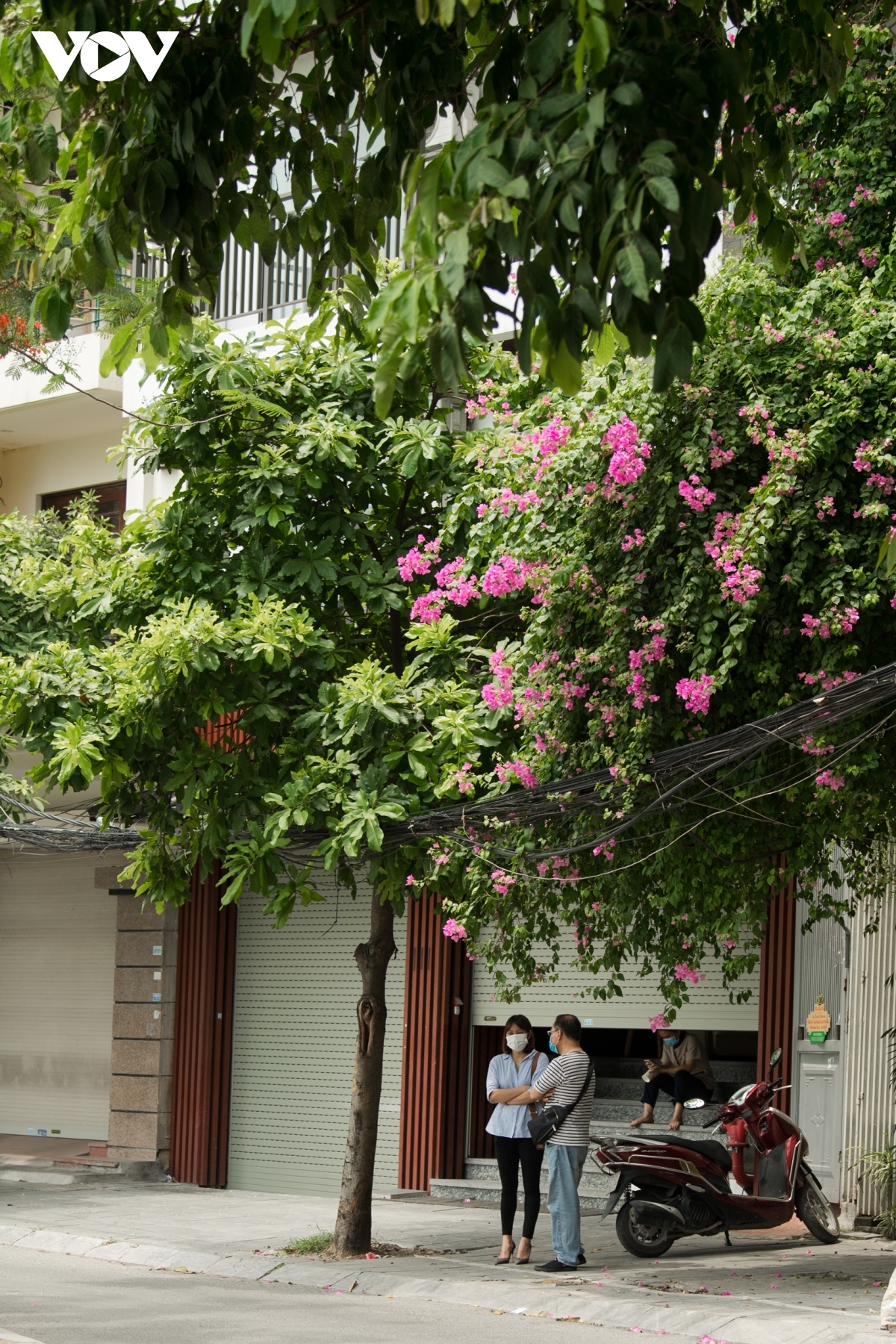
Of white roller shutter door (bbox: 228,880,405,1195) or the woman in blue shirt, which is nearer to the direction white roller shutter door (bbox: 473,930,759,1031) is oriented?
the woman in blue shirt

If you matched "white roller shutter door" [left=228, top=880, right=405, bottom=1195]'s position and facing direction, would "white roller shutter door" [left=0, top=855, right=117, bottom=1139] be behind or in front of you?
behind

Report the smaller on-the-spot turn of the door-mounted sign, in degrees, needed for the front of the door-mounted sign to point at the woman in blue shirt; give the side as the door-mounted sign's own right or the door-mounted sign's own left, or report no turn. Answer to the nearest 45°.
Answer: approximately 45° to the door-mounted sign's own right

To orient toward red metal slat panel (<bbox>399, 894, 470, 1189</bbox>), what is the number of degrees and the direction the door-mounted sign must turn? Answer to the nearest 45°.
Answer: approximately 135° to its right

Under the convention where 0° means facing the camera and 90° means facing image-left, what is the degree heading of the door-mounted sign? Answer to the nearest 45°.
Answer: approximately 0°

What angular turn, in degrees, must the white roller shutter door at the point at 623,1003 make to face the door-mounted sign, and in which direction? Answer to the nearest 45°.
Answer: approximately 45° to its left
